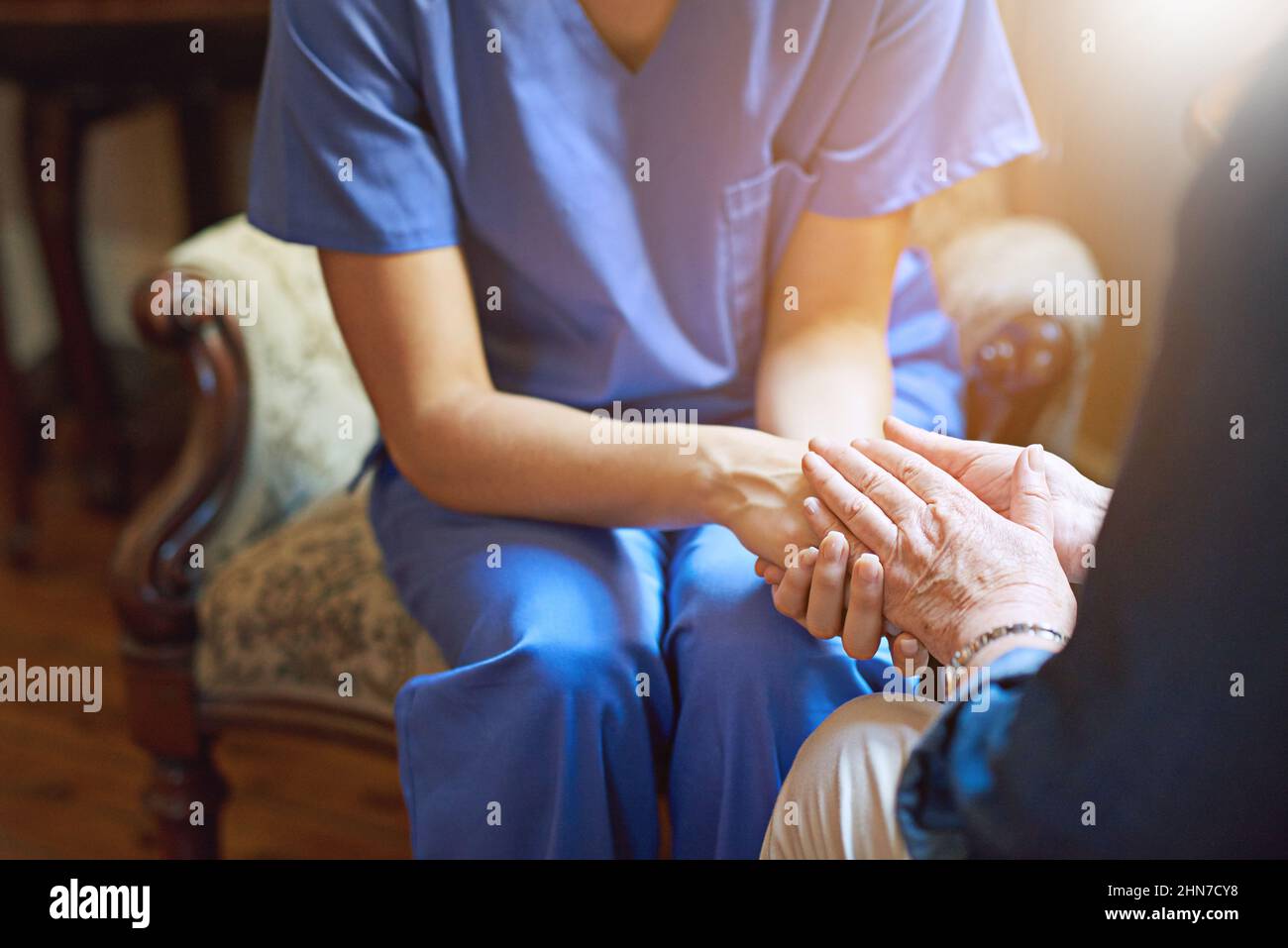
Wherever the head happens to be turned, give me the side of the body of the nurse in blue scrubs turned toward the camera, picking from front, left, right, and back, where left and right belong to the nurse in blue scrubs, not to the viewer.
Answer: front
